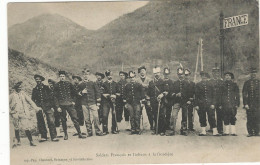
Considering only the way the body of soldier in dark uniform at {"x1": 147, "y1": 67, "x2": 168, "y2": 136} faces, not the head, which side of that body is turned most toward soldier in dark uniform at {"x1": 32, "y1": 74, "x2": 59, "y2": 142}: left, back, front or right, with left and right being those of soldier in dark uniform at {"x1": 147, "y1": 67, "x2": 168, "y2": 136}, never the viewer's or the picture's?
right

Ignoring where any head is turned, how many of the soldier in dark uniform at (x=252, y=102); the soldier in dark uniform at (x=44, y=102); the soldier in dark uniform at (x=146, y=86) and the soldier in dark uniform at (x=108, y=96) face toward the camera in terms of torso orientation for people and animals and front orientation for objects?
4

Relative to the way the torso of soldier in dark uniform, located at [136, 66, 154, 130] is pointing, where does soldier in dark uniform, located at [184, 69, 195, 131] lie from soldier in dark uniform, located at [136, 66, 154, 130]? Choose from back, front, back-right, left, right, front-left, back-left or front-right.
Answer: left

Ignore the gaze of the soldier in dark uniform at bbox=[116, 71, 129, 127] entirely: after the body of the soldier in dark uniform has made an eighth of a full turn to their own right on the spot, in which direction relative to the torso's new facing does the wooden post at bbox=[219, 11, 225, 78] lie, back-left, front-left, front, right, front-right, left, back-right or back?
back-left

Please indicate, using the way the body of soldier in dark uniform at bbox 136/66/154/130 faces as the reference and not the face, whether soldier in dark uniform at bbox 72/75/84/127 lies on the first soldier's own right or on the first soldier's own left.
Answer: on the first soldier's own right

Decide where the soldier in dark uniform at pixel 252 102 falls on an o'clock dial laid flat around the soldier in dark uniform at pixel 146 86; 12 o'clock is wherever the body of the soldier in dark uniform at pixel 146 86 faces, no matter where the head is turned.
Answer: the soldier in dark uniform at pixel 252 102 is roughly at 9 o'clock from the soldier in dark uniform at pixel 146 86.

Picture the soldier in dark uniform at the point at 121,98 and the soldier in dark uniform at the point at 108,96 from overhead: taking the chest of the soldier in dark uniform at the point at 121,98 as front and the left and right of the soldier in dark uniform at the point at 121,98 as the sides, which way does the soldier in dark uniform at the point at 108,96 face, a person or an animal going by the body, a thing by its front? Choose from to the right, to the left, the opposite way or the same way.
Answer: the same way

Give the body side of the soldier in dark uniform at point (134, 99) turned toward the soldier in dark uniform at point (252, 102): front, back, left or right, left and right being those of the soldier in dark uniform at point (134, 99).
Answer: left

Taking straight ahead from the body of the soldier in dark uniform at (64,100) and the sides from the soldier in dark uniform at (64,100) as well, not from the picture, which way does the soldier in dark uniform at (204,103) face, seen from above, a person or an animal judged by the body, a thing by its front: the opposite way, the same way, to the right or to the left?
the same way

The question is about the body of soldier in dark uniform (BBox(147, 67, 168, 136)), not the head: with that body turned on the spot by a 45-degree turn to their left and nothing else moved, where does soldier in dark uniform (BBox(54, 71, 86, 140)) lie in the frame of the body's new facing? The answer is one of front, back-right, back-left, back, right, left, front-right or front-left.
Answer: back-right

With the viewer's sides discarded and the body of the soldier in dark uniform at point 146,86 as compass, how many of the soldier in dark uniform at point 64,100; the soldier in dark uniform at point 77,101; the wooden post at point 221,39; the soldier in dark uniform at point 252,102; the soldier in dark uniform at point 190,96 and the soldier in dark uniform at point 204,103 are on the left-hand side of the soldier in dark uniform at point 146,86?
4

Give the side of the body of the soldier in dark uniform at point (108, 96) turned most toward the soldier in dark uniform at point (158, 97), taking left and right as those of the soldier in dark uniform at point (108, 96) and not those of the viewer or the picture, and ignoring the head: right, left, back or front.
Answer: left

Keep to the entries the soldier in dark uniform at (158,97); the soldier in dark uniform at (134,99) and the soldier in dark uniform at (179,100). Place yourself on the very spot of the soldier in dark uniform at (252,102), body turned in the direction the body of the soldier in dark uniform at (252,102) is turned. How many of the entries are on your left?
0

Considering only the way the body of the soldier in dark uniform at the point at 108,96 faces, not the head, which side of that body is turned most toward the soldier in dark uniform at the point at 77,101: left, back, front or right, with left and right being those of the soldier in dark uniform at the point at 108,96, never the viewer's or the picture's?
right

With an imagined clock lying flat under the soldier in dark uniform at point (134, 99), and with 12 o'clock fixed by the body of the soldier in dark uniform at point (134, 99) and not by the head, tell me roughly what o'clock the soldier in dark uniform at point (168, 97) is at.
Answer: the soldier in dark uniform at point (168, 97) is roughly at 9 o'clock from the soldier in dark uniform at point (134, 99).

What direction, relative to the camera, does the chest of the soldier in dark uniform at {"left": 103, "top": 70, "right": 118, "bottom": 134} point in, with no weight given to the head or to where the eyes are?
toward the camera

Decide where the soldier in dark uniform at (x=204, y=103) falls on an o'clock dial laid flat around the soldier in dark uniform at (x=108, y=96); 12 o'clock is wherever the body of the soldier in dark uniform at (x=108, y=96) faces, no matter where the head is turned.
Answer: the soldier in dark uniform at (x=204, y=103) is roughly at 9 o'clock from the soldier in dark uniform at (x=108, y=96).

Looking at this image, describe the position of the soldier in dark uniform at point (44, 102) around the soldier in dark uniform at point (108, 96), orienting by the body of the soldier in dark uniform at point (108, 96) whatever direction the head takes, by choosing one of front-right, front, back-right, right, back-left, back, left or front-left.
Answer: right

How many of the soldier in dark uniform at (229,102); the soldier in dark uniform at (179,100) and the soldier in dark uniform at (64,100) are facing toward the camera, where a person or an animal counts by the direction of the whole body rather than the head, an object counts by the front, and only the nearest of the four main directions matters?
3

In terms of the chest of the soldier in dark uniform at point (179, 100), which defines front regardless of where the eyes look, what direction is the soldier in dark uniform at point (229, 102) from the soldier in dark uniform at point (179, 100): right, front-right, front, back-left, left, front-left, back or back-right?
left

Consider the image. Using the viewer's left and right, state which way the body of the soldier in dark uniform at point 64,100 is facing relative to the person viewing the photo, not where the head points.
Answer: facing the viewer

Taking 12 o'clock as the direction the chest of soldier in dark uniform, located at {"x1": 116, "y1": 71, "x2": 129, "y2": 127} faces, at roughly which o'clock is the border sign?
The border sign is roughly at 9 o'clock from the soldier in dark uniform.
